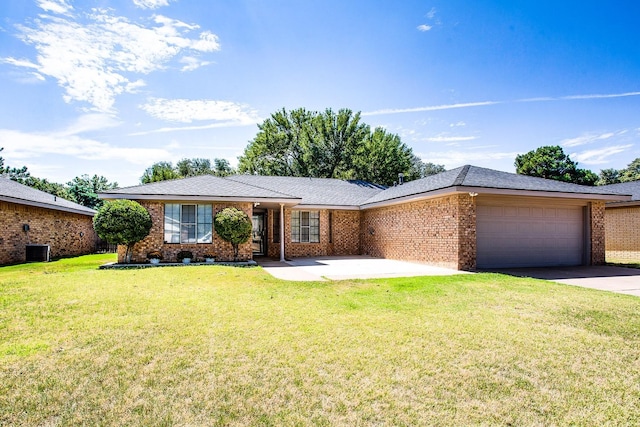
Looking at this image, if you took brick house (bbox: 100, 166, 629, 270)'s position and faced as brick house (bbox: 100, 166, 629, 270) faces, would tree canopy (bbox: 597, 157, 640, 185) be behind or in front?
behind

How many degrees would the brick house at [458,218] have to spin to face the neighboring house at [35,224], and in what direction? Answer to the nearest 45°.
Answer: approximately 90° to its right

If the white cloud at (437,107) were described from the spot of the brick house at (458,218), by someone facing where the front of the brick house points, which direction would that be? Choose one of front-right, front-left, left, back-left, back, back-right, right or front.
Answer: back

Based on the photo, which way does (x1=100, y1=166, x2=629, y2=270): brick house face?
toward the camera

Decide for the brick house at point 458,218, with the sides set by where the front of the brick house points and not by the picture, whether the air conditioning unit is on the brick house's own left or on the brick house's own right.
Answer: on the brick house's own right

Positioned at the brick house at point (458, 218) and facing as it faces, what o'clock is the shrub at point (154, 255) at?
The shrub is roughly at 3 o'clock from the brick house.

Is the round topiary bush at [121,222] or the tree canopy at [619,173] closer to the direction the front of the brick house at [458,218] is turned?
the round topiary bush

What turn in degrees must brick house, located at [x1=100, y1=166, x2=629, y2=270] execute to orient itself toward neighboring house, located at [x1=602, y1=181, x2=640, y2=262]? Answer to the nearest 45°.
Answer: approximately 135° to its left
